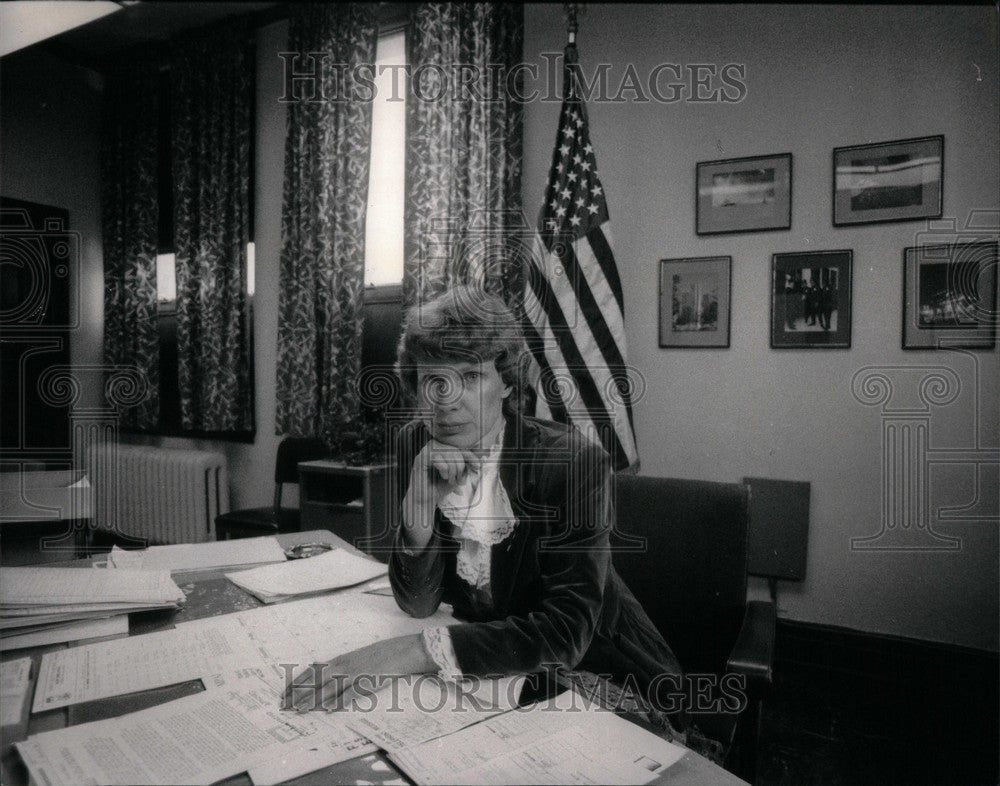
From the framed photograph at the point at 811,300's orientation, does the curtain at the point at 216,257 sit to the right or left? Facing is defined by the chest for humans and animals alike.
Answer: on its right

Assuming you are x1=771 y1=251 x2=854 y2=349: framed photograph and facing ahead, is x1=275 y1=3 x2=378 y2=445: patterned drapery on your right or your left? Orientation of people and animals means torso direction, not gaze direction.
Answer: on your right

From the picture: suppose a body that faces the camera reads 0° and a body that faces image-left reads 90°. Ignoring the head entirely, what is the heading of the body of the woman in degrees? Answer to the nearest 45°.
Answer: approximately 45°

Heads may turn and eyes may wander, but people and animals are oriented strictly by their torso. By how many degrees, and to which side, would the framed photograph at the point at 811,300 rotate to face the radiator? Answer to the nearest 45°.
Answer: approximately 90° to its right

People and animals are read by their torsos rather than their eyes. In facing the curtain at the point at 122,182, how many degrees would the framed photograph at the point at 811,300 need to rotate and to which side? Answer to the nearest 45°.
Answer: approximately 45° to its right

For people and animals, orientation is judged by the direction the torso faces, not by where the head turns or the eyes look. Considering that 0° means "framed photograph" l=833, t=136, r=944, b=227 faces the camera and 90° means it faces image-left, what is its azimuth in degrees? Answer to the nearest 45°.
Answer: approximately 45°

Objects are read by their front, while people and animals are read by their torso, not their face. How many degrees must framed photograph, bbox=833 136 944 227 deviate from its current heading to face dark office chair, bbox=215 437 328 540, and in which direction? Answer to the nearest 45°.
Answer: approximately 45° to its right
